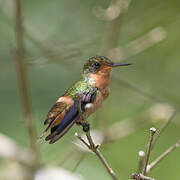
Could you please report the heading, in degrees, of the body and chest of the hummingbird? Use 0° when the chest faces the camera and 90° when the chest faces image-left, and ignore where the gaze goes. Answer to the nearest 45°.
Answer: approximately 270°
